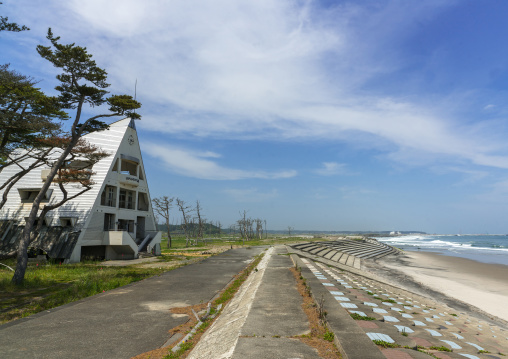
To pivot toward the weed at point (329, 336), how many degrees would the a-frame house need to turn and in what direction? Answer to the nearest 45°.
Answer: approximately 45° to its right

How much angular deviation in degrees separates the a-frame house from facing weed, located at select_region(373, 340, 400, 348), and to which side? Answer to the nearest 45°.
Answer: approximately 45° to its right

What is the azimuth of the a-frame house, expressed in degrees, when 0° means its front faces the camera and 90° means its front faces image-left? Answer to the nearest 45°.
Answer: approximately 315°

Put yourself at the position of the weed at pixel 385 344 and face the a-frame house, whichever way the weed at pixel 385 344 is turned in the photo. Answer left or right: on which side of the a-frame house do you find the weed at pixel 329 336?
left
